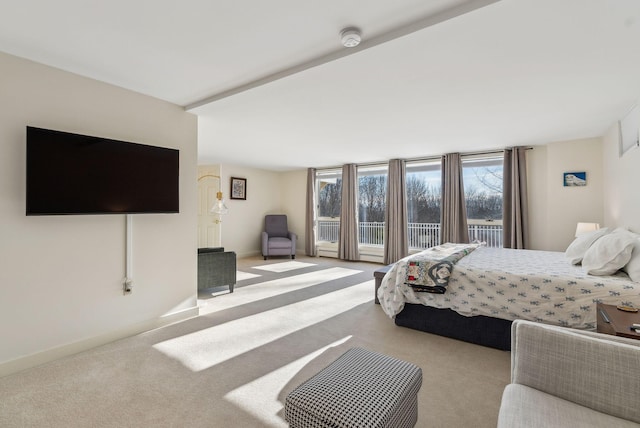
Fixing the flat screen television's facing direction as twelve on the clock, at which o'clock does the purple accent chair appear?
The purple accent chair is roughly at 9 o'clock from the flat screen television.

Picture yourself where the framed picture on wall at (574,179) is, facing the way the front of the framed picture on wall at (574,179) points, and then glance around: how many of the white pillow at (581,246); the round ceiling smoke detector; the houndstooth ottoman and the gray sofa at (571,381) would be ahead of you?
4

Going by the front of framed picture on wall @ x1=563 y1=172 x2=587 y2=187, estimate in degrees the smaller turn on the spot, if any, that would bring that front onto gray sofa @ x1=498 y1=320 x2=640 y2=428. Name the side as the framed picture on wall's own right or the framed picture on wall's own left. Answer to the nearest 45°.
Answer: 0° — it already faces it

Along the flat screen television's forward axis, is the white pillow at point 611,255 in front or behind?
in front

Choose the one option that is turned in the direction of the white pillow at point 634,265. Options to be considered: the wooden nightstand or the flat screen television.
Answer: the flat screen television

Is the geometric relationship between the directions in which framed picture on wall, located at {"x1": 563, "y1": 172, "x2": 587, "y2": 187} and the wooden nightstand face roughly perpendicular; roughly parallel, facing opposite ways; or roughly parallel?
roughly perpendicular

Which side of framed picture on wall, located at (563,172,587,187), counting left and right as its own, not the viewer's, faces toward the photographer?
front

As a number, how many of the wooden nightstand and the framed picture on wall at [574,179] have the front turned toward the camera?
1

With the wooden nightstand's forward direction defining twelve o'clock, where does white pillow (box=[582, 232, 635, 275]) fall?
The white pillow is roughly at 3 o'clock from the wooden nightstand.

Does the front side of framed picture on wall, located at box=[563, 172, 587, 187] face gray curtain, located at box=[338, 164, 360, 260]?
no

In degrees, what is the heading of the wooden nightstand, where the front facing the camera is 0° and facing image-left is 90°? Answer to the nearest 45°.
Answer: approximately 90°

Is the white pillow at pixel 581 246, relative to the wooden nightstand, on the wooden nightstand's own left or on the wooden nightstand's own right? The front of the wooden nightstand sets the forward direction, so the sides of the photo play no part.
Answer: on the wooden nightstand's own right

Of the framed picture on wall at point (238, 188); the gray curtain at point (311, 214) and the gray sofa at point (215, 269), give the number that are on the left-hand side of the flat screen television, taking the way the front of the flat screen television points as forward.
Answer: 3

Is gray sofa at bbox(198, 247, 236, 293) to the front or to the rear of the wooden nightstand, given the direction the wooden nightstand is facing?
to the front

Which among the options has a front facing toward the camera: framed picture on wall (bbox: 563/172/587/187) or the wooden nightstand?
the framed picture on wall

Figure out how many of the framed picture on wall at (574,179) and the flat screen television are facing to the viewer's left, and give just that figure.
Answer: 0

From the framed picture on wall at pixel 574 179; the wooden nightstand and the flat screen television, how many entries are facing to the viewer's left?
1

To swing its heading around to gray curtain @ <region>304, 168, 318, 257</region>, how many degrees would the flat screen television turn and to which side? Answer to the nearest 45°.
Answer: approximately 90° to its left
